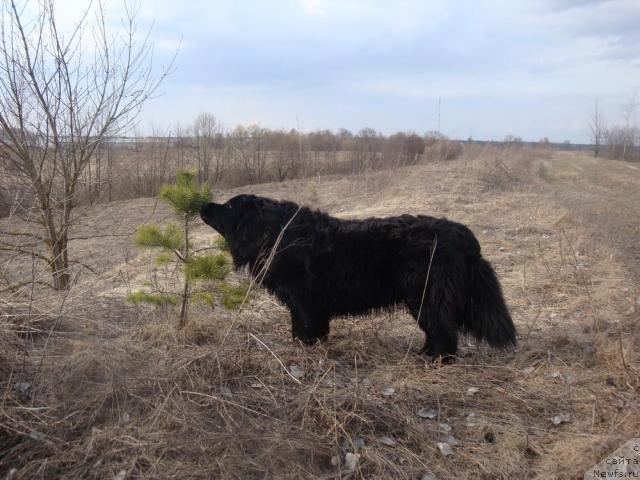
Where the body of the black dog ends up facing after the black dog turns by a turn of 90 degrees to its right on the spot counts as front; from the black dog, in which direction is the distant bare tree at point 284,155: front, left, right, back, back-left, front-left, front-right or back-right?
front

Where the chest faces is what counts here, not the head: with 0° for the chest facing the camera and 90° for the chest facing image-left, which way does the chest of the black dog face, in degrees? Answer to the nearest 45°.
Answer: approximately 90°

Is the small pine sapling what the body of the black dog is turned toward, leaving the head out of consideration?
yes

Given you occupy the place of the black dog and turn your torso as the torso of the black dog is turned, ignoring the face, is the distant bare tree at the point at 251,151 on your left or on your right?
on your right

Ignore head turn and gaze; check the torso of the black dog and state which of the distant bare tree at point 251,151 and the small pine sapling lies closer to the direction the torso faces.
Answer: the small pine sapling
